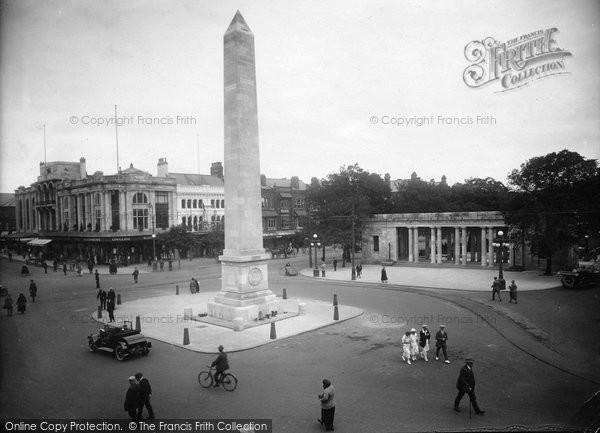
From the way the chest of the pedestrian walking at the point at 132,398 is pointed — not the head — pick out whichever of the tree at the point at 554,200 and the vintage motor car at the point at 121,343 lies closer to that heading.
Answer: the vintage motor car
